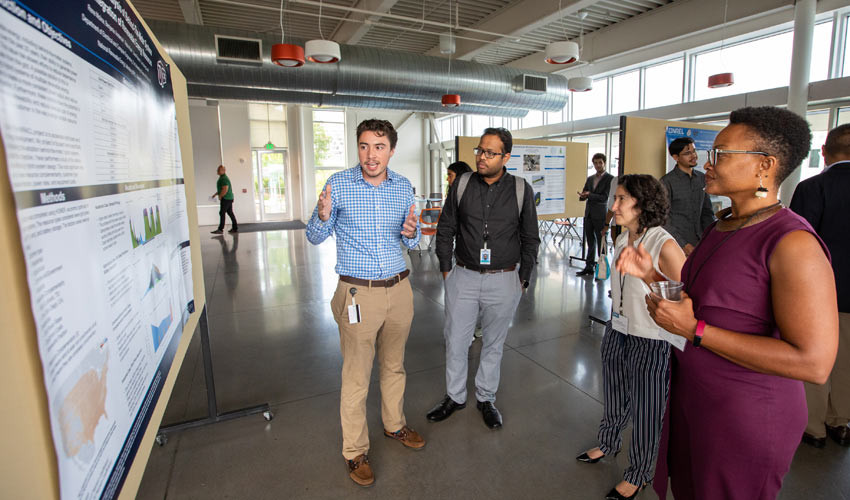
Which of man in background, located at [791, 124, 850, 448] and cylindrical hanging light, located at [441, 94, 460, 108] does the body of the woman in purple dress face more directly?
the cylindrical hanging light

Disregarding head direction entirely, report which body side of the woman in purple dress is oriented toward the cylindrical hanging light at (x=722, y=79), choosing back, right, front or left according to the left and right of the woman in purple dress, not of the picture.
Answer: right

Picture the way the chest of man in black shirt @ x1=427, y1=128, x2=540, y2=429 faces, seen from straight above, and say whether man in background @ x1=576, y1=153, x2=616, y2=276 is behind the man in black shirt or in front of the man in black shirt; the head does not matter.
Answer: behind

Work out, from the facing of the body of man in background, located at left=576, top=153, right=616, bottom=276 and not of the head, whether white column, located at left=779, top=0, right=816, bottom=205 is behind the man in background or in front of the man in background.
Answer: behind

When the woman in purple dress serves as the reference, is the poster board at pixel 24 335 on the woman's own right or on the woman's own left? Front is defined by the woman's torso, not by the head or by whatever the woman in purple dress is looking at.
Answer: on the woman's own left

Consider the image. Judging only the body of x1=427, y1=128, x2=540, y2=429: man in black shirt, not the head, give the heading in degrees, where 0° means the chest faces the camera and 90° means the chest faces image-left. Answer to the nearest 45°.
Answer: approximately 0°

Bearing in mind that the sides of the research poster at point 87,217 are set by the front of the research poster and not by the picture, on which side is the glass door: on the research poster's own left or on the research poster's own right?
on the research poster's own left

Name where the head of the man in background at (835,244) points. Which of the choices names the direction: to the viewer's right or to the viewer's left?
to the viewer's left

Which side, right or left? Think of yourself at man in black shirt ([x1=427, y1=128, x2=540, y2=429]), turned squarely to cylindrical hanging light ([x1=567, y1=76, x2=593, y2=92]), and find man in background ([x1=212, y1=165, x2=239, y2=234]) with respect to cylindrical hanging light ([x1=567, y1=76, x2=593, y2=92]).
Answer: left

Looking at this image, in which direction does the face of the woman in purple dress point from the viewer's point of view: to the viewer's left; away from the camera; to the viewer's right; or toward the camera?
to the viewer's left

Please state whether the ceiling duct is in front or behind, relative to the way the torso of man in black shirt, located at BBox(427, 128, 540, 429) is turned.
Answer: behind

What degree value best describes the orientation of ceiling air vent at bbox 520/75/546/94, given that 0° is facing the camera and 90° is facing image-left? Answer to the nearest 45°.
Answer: approximately 0°

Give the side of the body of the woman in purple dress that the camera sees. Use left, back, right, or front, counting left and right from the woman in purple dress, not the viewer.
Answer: left
